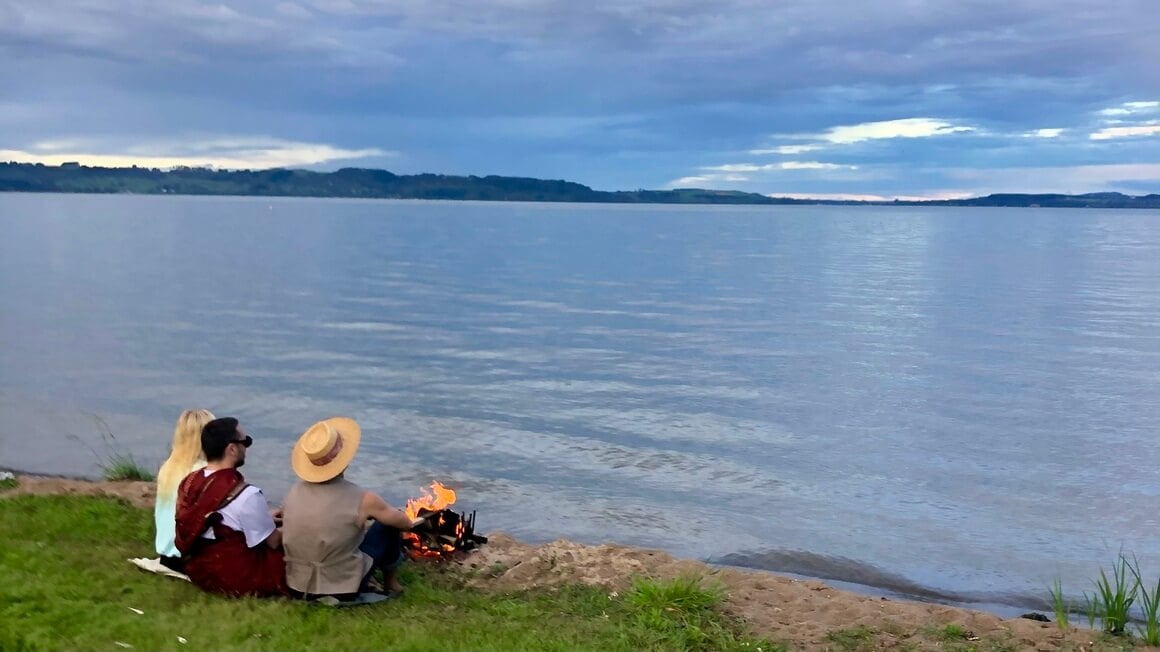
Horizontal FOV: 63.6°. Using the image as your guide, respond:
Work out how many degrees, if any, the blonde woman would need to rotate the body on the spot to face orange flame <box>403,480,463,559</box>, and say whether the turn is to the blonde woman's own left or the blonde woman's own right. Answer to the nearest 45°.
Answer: approximately 45° to the blonde woman's own right

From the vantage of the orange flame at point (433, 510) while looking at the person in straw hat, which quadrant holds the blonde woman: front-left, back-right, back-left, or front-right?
front-right

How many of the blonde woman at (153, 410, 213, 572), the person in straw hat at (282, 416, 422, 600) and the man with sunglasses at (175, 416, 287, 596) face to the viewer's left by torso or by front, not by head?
0

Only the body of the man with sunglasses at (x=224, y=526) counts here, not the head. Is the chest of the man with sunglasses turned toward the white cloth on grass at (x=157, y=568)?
no

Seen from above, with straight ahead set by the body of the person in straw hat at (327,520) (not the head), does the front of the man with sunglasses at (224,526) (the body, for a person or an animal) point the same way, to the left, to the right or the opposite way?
the same way

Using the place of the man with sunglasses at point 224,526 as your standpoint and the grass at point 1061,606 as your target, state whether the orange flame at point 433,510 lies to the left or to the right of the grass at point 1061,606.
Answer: left

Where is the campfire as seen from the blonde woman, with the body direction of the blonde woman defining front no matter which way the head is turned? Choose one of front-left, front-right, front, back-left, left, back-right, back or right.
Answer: front-right

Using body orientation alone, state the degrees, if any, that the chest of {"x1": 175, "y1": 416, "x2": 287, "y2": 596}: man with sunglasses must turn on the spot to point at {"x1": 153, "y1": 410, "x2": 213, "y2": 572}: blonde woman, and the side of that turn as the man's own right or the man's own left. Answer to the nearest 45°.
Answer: approximately 90° to the man's own left

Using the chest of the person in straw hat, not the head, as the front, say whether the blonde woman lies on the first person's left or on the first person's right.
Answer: on the first person's left

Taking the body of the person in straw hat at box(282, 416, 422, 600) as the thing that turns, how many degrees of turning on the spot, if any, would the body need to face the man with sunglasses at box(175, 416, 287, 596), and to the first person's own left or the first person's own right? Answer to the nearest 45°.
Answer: approximately 135° to the first person's own left

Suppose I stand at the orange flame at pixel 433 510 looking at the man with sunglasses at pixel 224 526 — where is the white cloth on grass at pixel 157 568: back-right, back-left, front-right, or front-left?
front-right

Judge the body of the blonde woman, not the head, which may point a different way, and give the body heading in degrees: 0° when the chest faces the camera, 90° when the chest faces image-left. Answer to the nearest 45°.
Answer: approximately 225°

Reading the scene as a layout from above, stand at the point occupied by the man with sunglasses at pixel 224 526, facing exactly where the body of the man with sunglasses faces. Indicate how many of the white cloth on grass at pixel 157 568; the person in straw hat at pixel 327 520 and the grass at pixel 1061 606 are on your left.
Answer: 1

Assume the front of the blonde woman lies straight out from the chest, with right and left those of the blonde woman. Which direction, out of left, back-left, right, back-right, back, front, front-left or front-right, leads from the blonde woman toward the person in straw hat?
right

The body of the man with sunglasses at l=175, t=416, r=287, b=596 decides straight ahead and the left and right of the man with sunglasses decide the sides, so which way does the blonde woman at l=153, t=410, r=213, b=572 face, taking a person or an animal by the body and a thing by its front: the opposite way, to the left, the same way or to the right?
the same way

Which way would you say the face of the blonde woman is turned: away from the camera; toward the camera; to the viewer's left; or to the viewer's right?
away from the camera

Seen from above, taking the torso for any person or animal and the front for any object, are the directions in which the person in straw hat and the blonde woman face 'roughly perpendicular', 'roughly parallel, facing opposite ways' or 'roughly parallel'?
roughly parallel

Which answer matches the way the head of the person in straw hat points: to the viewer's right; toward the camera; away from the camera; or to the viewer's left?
away from the camera

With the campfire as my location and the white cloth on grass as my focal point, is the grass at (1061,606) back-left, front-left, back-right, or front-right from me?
back-left
